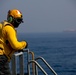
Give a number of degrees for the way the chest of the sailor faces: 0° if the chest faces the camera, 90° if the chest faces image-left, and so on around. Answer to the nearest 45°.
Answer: approximately 270°

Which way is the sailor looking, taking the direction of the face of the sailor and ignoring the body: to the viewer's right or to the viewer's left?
to the viewer's right
